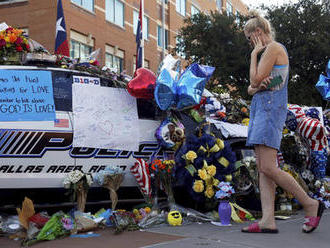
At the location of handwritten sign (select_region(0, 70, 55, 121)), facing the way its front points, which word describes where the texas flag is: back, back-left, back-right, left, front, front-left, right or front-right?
back

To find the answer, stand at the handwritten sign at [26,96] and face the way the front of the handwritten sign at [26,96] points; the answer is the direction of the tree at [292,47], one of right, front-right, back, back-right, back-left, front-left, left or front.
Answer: back-left

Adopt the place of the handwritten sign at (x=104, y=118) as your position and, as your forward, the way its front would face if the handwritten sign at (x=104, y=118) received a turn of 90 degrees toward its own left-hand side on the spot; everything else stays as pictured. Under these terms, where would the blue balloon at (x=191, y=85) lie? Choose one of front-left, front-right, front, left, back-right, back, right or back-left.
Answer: front

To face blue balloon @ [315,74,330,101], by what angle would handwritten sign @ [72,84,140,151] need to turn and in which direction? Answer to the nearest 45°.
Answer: approximately 135° to its left

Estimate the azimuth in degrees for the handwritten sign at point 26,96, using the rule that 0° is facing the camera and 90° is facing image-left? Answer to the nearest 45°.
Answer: approximately 0°

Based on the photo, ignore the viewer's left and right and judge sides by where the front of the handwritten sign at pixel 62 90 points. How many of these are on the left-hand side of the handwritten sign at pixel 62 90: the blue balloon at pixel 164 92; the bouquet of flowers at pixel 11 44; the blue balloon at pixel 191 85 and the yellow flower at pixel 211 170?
3

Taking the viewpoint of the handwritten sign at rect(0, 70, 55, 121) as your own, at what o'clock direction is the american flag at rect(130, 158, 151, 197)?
The american flag is roughly at 9 o'clock from the handwritten sign.

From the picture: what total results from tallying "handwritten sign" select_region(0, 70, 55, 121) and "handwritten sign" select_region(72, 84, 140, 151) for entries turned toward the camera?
2

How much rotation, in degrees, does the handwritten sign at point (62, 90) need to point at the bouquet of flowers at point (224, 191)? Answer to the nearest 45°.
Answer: approximately 90° to its left
